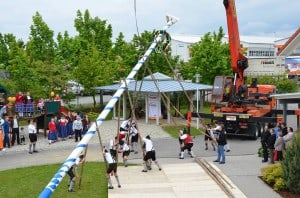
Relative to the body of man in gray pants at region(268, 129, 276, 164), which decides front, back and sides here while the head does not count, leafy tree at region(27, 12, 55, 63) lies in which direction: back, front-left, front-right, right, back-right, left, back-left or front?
front-right

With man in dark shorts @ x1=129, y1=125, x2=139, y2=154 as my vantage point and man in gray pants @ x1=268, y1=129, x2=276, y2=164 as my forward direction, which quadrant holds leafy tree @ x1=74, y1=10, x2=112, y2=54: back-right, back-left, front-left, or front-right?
back-left

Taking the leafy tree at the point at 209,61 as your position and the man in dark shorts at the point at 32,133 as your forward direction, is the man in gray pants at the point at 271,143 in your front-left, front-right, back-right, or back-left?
front-left

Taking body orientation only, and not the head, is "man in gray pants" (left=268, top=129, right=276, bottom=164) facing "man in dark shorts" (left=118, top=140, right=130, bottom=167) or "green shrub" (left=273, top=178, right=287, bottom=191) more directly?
the man in dark shorts

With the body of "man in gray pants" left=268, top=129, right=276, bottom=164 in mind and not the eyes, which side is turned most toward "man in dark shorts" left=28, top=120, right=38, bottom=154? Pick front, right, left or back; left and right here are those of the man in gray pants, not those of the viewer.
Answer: front

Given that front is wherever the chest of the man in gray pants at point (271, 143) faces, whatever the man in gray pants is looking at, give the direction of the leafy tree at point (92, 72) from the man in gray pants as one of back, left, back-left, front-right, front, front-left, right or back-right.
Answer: front-right

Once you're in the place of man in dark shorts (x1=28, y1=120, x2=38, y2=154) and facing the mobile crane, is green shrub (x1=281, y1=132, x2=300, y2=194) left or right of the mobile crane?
right

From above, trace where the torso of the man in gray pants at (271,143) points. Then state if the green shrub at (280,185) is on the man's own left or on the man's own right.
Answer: on the man's own left

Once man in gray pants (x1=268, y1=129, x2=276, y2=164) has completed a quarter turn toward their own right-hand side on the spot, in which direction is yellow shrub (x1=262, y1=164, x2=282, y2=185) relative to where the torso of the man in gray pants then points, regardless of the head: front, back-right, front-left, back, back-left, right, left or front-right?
back

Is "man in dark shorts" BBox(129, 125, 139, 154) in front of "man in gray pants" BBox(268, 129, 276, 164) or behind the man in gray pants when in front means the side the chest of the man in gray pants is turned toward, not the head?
in front

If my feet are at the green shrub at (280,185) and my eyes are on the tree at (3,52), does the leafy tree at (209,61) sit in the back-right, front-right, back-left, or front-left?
front-right

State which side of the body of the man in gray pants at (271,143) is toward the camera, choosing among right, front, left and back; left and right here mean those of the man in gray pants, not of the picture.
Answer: left

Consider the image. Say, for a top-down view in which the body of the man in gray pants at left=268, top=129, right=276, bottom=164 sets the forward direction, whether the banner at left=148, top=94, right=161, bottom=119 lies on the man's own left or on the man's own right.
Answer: on the man's own right

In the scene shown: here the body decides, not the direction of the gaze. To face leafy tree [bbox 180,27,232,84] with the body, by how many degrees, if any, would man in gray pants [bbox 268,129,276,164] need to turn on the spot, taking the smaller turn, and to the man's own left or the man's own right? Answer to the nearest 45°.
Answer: approximately 90° to the man's own right

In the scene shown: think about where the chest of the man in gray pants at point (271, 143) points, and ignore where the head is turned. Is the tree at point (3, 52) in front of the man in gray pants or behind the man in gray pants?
in front

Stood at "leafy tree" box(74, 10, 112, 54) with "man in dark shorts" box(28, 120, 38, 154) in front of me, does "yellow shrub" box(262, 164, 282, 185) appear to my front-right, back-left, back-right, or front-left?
front-left
